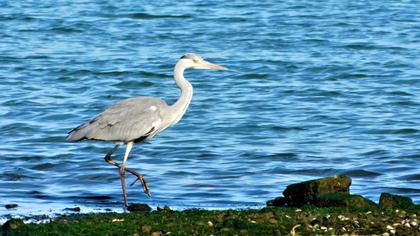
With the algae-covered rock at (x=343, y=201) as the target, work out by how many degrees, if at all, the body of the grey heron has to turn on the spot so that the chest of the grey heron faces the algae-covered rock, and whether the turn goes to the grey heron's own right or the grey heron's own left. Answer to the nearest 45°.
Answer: approximately 45° to the grey heron's own right

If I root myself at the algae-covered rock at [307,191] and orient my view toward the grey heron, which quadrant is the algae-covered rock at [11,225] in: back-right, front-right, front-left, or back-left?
front-left

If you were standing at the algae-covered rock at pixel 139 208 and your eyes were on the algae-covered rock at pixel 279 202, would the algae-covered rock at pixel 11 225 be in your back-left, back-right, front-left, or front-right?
back-right

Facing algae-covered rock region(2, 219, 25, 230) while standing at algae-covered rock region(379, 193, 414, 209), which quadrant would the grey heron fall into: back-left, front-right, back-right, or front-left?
front-right

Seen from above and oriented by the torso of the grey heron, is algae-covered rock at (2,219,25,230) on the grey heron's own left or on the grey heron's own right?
on the grey heron's own right

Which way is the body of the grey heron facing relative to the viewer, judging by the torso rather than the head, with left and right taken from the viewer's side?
facing to the right of the viewer

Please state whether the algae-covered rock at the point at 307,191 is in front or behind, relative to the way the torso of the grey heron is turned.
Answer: in front

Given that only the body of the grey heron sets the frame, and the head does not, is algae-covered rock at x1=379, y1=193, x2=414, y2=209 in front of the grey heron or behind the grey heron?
in front

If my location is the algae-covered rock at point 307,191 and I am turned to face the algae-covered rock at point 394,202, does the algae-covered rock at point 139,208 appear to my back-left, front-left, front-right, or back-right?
back-right

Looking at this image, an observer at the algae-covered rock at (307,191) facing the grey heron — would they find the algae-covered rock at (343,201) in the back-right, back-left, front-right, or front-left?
back-left

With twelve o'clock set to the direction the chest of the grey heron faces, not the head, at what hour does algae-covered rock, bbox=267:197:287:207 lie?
The algae-covered rock is roughly at 1 o'clock from the grey heron.
